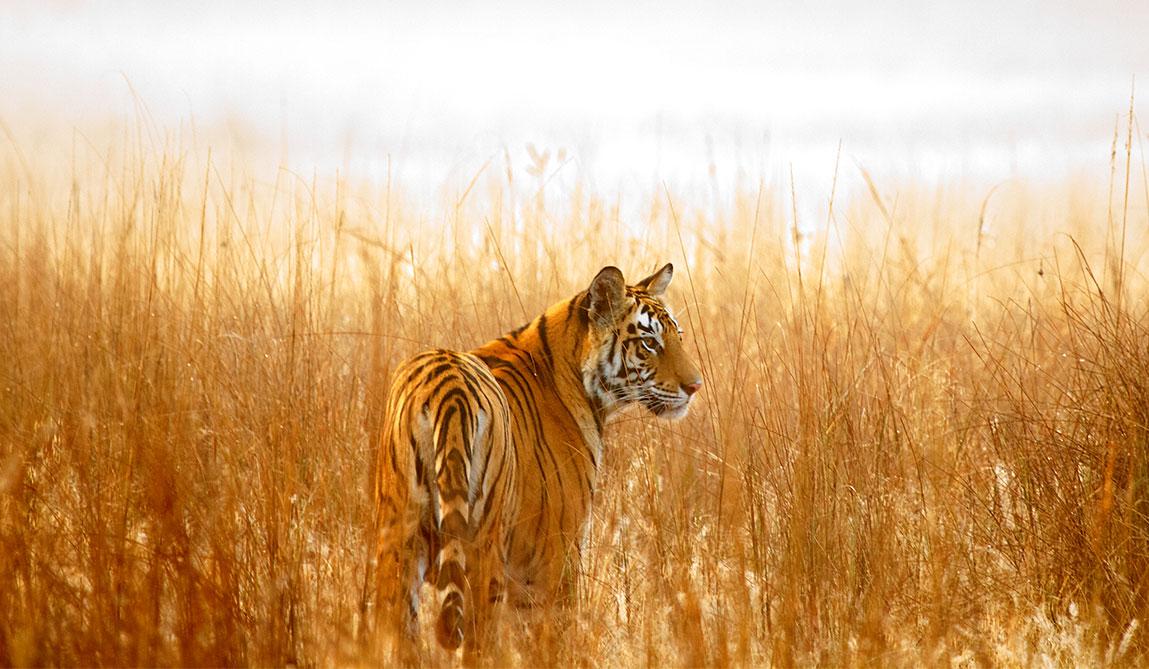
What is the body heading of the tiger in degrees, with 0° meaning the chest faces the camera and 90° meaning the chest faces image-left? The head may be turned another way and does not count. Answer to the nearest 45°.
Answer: approximately 225°
